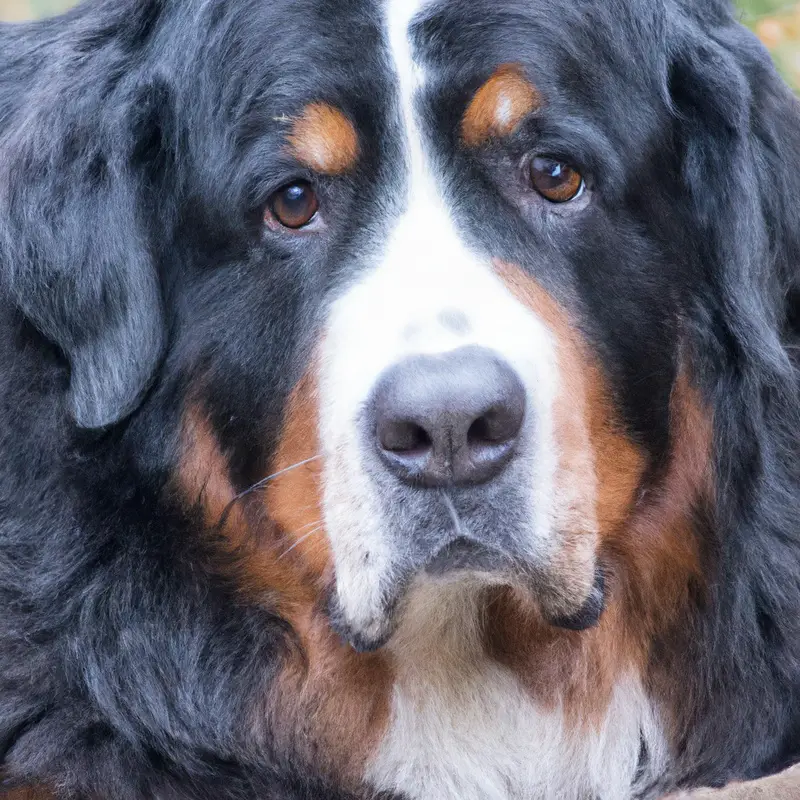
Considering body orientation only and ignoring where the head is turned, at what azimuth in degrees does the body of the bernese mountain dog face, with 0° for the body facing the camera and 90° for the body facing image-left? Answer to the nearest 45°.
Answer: approximately 0°
